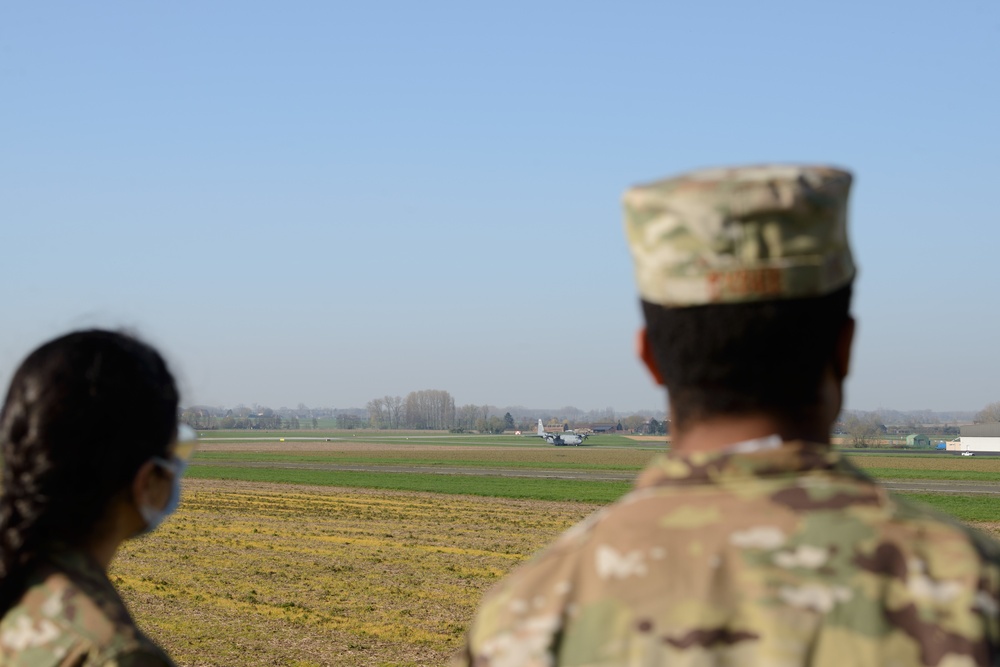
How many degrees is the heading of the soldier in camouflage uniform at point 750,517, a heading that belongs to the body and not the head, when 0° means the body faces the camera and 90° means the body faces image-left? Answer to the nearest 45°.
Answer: approximately 180°

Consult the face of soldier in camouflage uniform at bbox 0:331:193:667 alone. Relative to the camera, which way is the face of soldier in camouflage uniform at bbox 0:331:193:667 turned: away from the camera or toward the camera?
away from the camera

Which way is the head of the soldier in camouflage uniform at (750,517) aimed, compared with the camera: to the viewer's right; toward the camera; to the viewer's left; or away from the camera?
away from the camera

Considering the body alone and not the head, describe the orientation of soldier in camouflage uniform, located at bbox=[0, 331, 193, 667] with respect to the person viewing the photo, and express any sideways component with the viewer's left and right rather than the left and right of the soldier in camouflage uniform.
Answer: facing away from the viewer and to the right of the viewer

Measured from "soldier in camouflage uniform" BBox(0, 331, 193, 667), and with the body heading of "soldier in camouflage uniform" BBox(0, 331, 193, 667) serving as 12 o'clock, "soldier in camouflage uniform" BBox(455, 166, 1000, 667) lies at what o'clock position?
"soldier in camouflage uniform" BBox(455, 166, 1000, 667) is roughly at 3 o'clock from "soldier in camouflage uniform" BBox(0, 331, 193, 667).

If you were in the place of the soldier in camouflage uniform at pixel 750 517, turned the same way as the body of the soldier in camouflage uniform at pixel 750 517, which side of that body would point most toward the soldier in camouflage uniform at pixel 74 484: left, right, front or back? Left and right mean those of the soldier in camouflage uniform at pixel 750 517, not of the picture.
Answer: left
